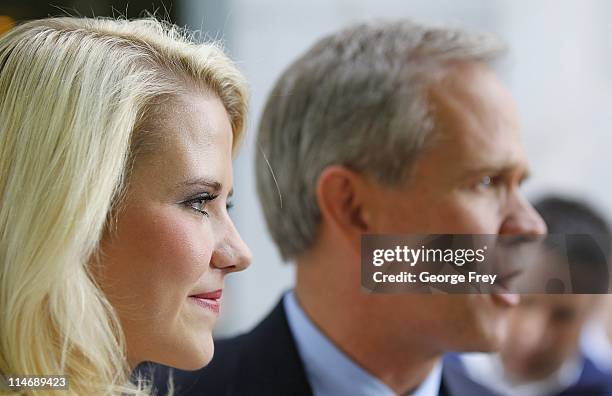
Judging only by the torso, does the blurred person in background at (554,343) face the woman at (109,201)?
yes

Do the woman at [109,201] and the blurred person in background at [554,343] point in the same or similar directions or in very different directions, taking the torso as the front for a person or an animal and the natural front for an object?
very different directions

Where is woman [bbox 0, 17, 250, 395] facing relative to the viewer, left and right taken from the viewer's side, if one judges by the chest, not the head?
facing to the right of the viewer

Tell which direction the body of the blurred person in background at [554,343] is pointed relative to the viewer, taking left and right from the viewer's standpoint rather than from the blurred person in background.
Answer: facing the viewer and to the left of the viewer

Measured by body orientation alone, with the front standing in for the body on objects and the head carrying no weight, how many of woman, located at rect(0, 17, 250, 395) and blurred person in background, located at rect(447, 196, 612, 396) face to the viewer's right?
1
